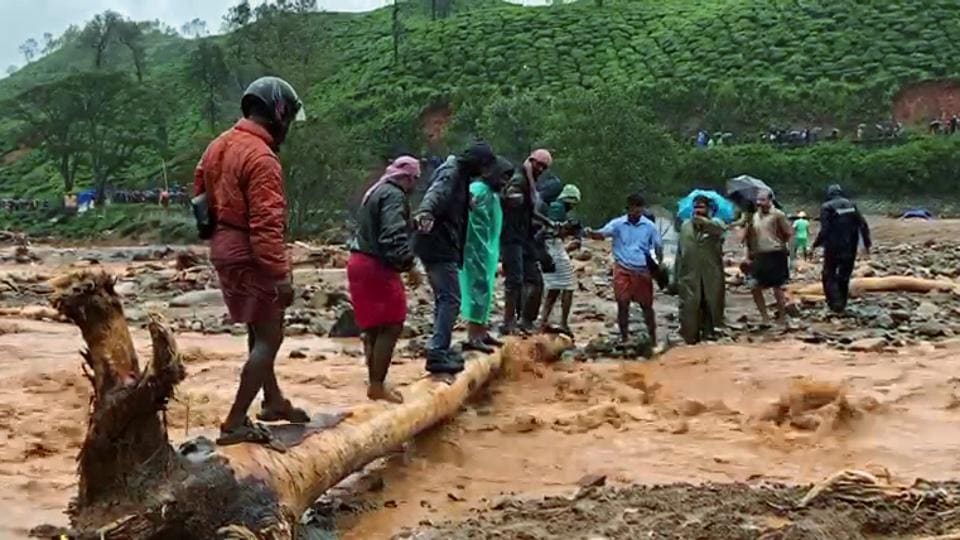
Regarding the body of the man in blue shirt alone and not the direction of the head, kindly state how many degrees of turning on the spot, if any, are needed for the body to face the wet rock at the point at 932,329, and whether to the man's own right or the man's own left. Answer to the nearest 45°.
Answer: approximately 135° to the man's own left

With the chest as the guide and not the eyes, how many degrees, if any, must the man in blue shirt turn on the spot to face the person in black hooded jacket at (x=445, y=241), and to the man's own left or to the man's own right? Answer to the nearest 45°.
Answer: approximately 45° to the man's own right

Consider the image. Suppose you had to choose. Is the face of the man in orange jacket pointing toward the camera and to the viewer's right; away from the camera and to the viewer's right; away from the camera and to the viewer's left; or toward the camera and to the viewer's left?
away from the camera and to the viewer's right
